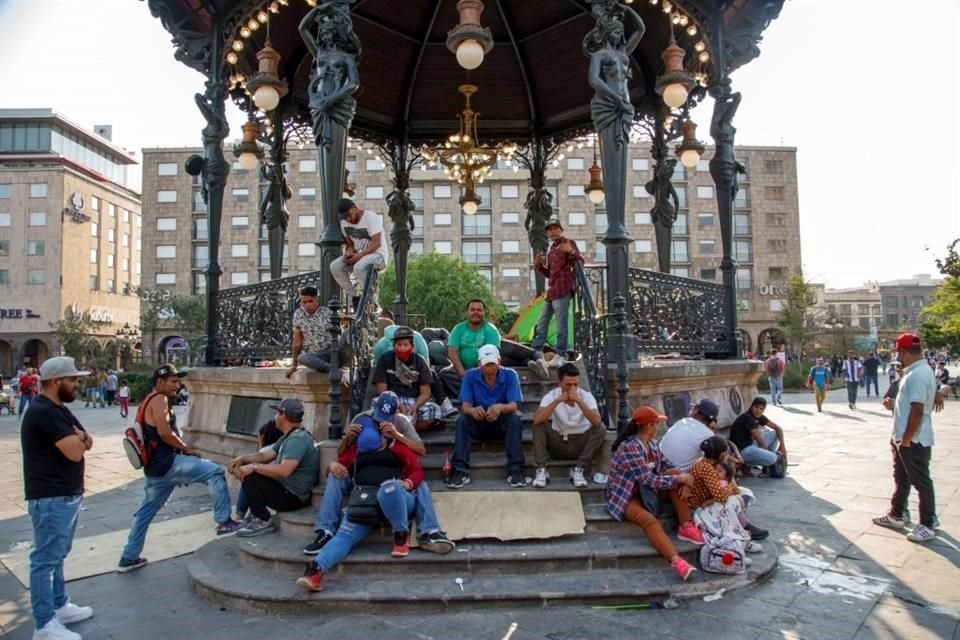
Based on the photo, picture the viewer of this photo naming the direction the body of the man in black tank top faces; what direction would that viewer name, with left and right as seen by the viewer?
facing to the right of the viewer

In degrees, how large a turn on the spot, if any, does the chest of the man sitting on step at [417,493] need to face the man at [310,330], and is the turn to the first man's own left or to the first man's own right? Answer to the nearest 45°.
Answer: approximately 135° to the first man's own right

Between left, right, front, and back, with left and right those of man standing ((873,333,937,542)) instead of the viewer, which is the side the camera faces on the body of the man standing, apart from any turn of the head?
left

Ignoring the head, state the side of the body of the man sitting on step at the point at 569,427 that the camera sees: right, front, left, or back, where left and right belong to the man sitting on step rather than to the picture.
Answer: front

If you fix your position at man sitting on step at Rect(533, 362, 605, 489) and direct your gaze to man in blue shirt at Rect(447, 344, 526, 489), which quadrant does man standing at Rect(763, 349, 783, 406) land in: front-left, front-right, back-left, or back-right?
back-right

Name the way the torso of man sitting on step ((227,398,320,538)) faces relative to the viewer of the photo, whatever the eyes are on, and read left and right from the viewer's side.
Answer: facing to the left of the viewer

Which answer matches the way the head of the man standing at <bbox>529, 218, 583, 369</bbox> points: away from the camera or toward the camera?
toward the camera

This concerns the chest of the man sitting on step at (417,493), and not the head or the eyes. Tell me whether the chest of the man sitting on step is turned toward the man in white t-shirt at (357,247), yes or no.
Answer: no

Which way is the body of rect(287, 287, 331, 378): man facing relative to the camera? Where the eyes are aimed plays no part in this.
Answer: toward the camera

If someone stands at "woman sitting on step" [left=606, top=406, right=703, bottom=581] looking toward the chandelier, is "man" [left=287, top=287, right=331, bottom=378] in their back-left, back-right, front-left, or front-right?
front-left

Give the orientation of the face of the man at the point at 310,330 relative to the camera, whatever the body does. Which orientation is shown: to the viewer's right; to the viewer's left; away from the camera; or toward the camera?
toward the camera

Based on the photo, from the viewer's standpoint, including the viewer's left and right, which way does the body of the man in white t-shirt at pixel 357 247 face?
facing the viewer and to the left of the viewer

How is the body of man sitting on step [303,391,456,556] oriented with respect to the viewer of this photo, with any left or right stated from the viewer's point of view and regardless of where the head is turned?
facing the viewer

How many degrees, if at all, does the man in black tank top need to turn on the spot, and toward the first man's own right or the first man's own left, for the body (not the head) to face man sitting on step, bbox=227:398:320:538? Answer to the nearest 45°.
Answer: approximately 45° to the first man's own right

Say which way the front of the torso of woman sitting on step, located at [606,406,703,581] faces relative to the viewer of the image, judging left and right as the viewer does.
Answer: facing the viewer and to the right of the viewer

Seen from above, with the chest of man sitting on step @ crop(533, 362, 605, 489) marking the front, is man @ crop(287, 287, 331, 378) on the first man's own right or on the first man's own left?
on the first man's own right
